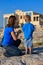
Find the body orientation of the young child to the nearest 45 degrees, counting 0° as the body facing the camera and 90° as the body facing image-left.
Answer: approximately 180°

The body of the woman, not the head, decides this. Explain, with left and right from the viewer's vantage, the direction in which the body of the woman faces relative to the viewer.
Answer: facing away from the viewer and to the right of the viewer
